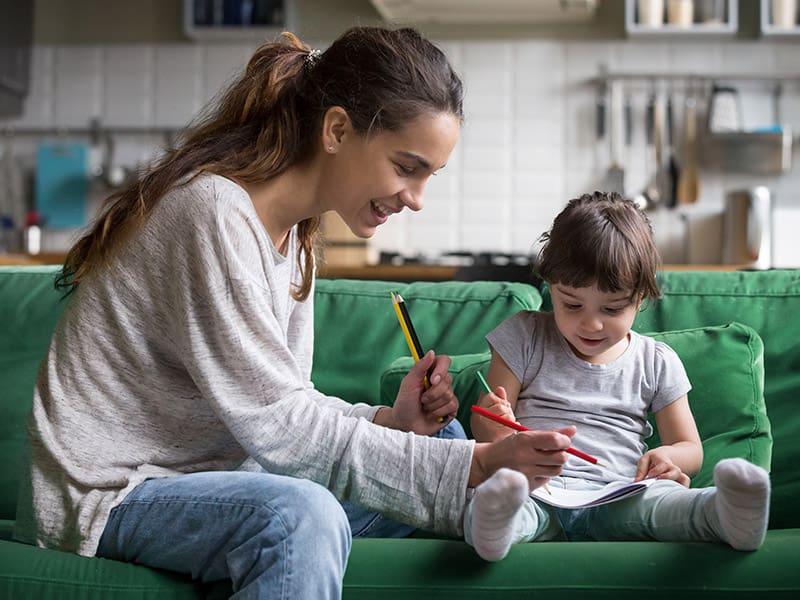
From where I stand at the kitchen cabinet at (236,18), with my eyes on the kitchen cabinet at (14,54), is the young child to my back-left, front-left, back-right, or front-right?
back-left

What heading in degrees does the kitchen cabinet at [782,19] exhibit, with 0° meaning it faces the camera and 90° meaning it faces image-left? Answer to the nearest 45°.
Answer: approximately 0°

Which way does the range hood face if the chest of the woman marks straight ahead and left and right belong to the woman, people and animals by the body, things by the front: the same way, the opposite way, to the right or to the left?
to the right

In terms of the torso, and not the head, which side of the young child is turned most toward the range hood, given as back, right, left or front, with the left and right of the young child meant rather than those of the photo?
back

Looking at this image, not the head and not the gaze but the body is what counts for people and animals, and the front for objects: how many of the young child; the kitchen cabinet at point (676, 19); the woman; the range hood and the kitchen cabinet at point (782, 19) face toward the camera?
4

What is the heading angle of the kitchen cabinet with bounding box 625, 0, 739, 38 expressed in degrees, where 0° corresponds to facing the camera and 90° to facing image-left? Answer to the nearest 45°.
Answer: approximately 0°

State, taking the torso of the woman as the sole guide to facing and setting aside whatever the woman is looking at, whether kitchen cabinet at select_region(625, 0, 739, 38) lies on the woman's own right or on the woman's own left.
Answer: on the woman's own left

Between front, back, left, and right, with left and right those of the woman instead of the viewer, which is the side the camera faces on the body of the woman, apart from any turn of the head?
right
